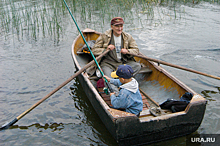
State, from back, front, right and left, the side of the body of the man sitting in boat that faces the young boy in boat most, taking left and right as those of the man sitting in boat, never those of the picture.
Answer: front

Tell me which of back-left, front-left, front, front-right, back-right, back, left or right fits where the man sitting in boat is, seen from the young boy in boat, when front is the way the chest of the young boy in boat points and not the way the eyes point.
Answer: front-right

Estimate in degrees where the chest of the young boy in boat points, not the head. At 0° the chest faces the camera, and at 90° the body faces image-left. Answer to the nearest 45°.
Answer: approximately 135°

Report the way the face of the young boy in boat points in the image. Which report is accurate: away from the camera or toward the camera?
away from the camera

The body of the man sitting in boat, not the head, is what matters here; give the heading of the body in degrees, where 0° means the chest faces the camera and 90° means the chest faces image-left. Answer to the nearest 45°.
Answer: approximately 0°

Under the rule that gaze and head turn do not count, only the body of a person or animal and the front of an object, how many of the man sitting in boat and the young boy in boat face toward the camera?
1
